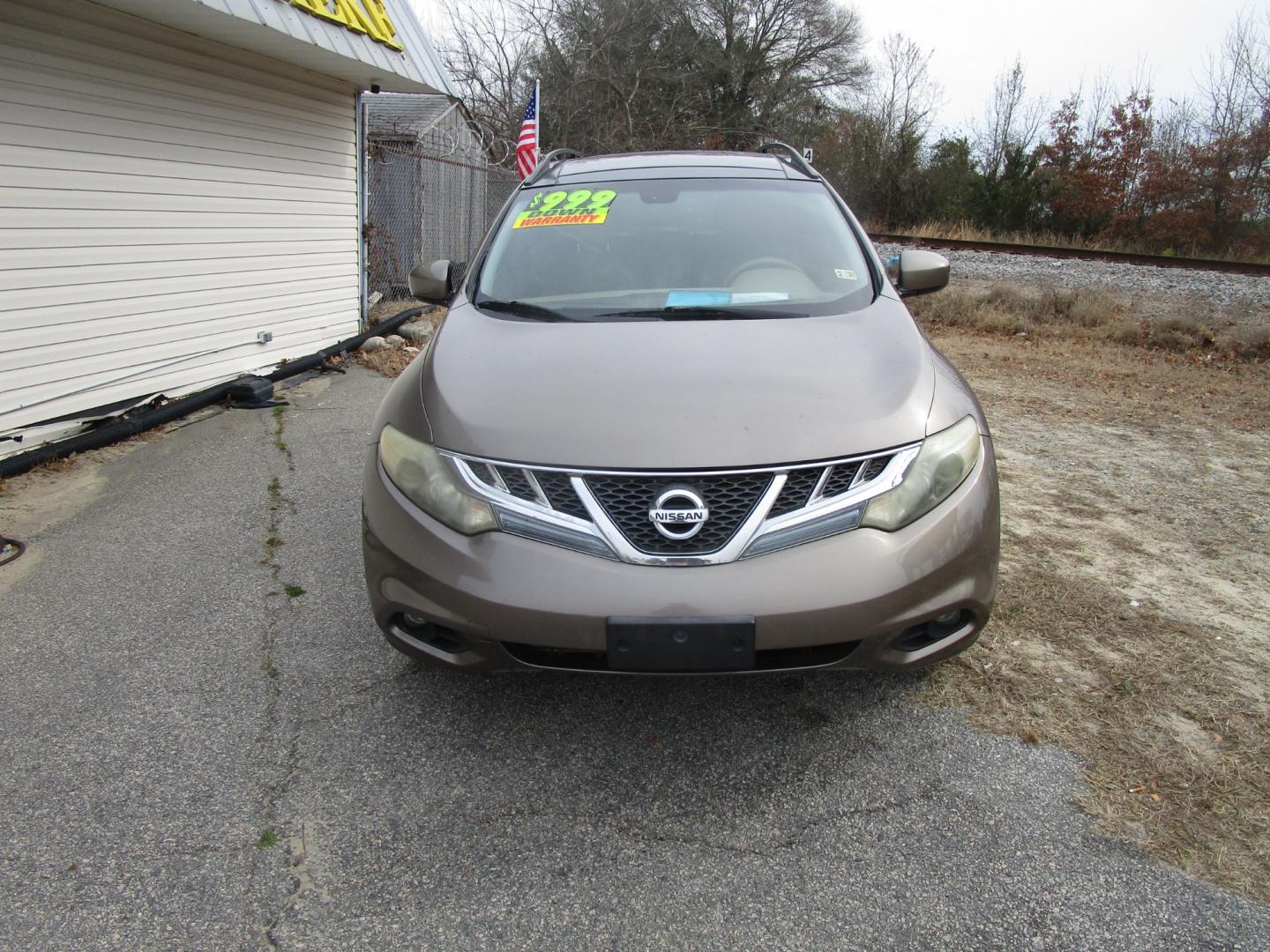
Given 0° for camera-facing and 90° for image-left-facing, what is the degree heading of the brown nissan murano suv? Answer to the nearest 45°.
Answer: approximately 0°

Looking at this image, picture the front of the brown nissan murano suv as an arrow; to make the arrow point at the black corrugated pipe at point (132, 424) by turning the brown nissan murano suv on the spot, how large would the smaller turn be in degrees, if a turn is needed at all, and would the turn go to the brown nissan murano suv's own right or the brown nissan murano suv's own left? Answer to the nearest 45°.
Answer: approximately 135° to the brown nissan murano suv's own right

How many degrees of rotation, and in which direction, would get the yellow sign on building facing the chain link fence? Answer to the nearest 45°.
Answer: approximately 135° to its left

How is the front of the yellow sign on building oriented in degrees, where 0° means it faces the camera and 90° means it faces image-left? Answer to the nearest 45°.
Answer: approximately 315°

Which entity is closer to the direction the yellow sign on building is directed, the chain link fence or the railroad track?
the railroad track

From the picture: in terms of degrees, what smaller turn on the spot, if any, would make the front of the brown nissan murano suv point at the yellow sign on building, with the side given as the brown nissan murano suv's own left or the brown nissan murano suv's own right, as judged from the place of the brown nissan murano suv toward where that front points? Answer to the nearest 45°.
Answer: approximately 135° to the brown nissan murano suv's own right

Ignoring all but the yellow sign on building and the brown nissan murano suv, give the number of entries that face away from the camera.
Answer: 0
